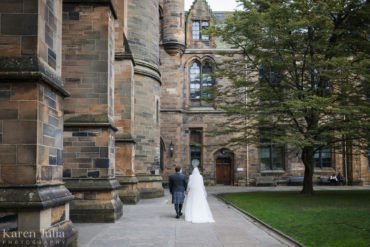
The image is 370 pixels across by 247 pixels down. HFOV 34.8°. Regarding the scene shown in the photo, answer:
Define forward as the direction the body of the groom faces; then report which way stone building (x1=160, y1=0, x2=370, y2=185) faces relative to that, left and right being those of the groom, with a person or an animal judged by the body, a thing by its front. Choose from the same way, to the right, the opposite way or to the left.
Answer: the opposite way

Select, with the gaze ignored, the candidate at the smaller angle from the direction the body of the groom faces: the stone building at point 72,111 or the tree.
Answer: the tree

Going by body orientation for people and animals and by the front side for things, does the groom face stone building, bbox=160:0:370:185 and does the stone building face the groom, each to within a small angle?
yes

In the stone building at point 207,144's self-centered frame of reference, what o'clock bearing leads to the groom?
The groom is roughly at 12 o'clock from the stone building.

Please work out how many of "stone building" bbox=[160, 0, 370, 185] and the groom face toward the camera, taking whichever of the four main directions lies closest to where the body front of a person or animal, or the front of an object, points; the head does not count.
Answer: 1

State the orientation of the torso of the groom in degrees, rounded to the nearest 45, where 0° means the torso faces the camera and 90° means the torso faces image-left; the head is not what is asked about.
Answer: approximately 180°

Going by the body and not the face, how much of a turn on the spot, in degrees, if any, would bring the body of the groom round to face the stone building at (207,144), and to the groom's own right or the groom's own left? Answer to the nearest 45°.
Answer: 0° — they already face it

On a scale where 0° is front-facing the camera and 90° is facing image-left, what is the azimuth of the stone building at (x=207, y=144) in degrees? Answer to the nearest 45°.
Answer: approximately 0°

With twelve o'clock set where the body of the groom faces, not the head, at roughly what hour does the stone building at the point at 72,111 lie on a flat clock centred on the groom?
The stone building is roughly at 8 o'clock from the groom.
